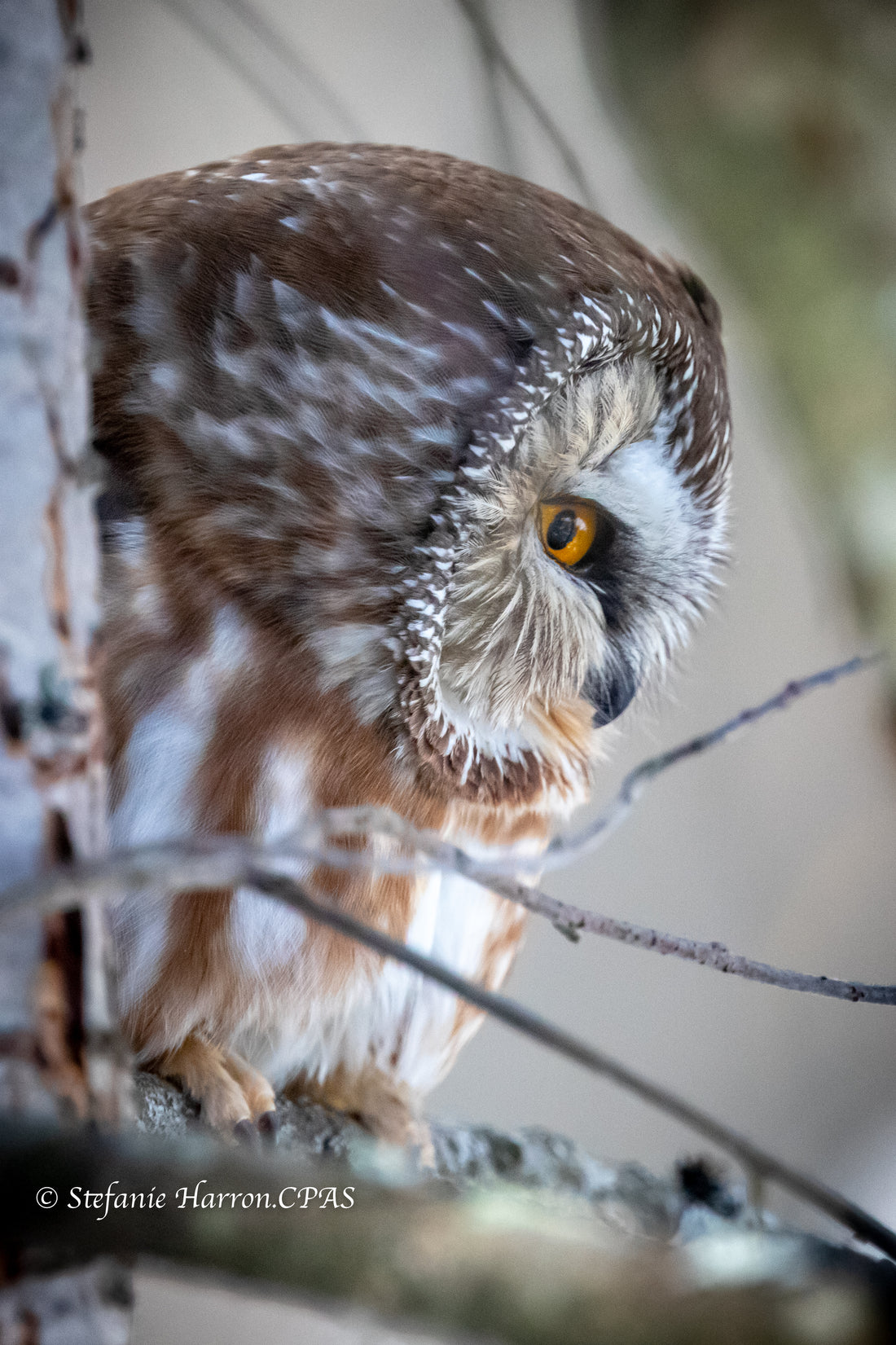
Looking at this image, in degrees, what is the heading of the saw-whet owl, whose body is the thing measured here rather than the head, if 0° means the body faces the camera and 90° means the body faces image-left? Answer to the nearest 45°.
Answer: approximately 270°
